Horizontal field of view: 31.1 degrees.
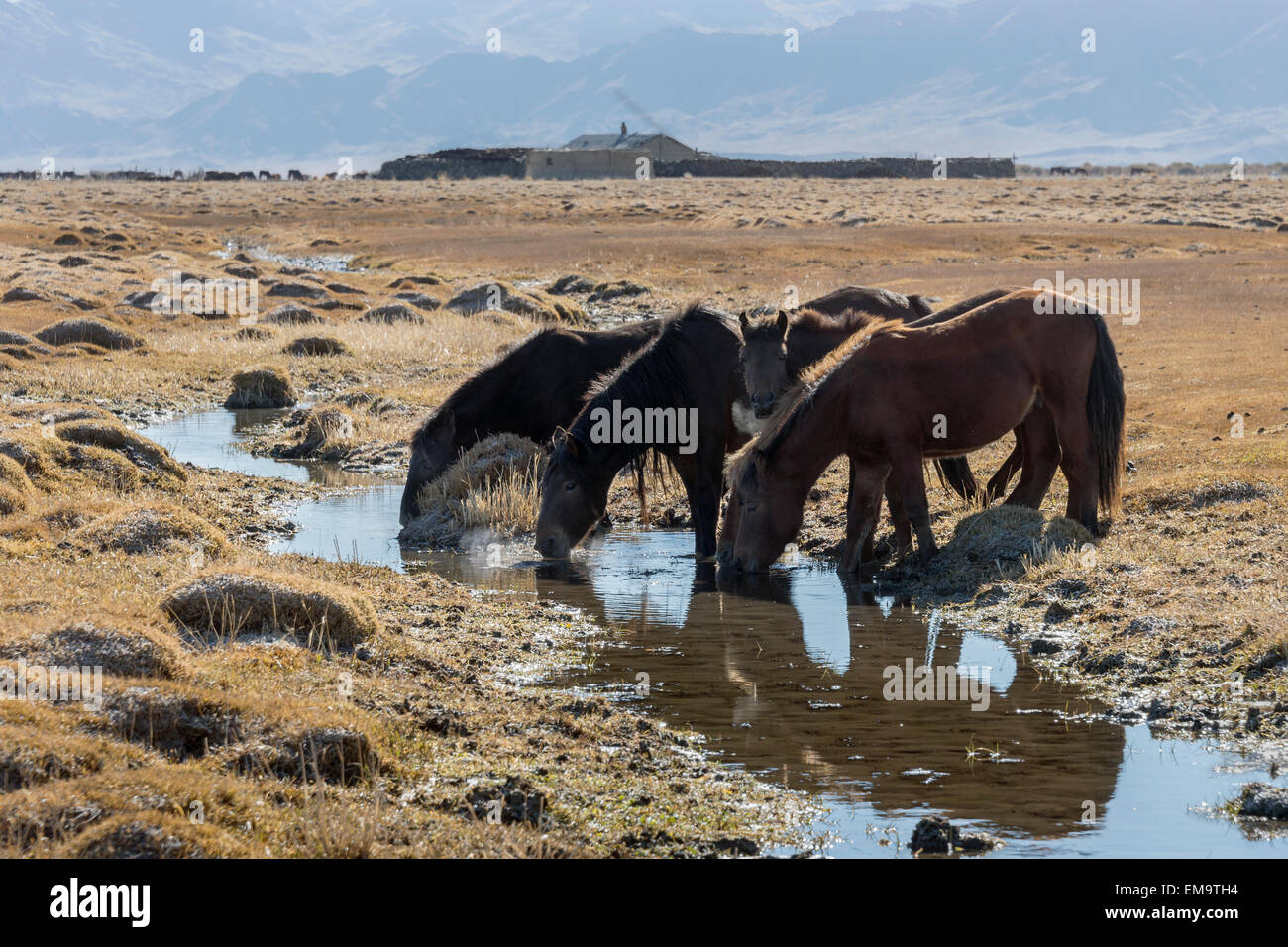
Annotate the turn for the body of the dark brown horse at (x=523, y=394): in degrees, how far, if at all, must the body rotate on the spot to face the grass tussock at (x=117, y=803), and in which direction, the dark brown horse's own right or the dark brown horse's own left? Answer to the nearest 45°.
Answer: approximately 90° to the dark brown horse's own left

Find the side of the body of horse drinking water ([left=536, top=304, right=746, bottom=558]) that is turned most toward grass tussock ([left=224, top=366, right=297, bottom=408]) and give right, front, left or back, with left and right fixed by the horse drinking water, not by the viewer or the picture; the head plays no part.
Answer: right

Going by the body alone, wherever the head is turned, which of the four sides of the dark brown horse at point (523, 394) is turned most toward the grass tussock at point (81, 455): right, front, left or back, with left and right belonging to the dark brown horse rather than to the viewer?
front

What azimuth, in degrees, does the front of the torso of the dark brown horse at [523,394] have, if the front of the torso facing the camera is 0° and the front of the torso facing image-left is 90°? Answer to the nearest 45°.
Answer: approximately 90°

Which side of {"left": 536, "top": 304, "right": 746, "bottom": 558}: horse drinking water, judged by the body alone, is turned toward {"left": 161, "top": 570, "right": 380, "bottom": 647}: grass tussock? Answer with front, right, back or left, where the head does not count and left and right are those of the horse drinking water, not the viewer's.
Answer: front

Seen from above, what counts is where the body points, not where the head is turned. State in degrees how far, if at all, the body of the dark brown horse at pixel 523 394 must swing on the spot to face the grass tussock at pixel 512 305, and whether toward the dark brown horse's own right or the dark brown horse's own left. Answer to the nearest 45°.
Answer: approximately 90° to the dark brown horse's own right

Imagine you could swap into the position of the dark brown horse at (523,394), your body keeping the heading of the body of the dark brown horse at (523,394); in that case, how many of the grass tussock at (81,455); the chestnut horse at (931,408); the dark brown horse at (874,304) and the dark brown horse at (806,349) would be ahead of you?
1

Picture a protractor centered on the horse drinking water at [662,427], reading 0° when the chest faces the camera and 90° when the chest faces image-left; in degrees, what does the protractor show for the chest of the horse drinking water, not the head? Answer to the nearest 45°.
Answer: approximately 45°

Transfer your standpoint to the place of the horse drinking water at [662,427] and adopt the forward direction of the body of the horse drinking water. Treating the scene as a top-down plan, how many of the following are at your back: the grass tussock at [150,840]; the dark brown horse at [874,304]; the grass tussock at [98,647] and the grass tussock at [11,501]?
1

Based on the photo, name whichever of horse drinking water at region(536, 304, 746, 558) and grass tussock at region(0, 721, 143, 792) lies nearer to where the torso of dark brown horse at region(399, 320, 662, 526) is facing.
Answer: the grass tussock

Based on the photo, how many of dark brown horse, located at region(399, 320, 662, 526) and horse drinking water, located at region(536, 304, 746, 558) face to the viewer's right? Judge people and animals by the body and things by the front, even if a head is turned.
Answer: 0
